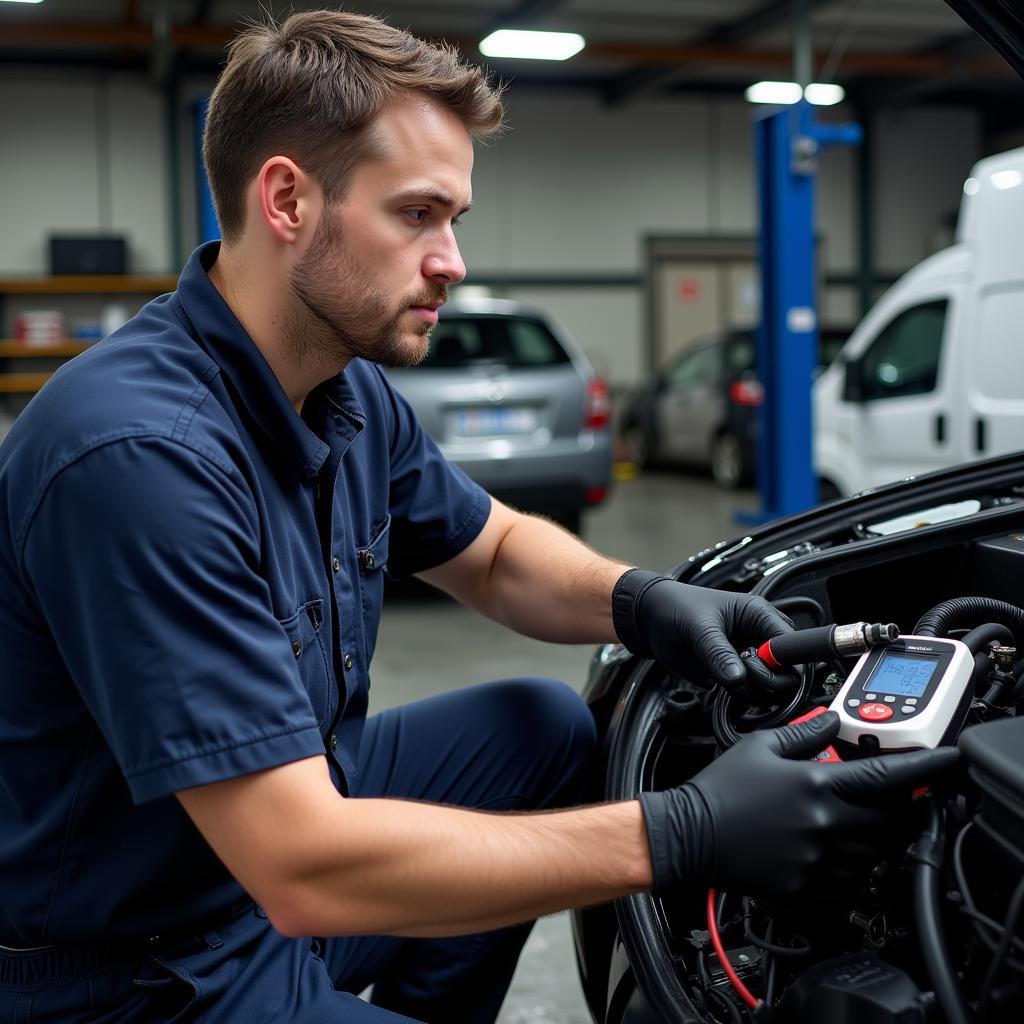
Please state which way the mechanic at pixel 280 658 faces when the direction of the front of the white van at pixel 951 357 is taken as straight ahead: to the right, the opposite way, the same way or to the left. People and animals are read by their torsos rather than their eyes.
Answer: the opposite way

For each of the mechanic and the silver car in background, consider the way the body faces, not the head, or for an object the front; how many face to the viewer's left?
0

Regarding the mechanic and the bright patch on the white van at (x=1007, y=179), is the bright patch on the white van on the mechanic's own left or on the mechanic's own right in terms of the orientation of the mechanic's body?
on the mechanic's own left

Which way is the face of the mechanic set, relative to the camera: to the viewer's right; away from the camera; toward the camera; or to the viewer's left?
to the viewer's right

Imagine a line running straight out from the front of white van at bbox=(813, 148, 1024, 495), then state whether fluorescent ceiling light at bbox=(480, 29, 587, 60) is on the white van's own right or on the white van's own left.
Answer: on the white van's own right

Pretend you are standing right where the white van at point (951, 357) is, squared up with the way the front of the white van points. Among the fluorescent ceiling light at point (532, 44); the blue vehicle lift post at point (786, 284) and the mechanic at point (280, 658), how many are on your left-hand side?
1

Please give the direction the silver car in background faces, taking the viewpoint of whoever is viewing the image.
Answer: facing away from the viewer

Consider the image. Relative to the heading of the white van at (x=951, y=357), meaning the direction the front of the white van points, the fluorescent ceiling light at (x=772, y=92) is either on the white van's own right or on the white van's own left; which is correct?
on the white van's own right

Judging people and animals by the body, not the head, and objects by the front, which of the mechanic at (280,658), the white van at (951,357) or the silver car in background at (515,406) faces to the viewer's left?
the white van

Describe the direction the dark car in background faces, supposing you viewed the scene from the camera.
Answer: facing away from the viewer and to the left of the viewer

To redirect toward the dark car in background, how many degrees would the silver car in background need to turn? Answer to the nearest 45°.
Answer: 0° — it already faces it

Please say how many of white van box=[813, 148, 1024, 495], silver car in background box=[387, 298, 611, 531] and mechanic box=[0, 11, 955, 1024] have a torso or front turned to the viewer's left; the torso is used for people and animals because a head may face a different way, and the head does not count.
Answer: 1

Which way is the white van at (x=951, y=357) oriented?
to the viewer's left

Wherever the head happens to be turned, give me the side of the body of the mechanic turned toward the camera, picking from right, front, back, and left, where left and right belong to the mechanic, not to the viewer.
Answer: right

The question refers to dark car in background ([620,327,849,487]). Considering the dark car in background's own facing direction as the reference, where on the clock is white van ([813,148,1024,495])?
The white van is roughly at 7 o'clock from the dark car in background.
